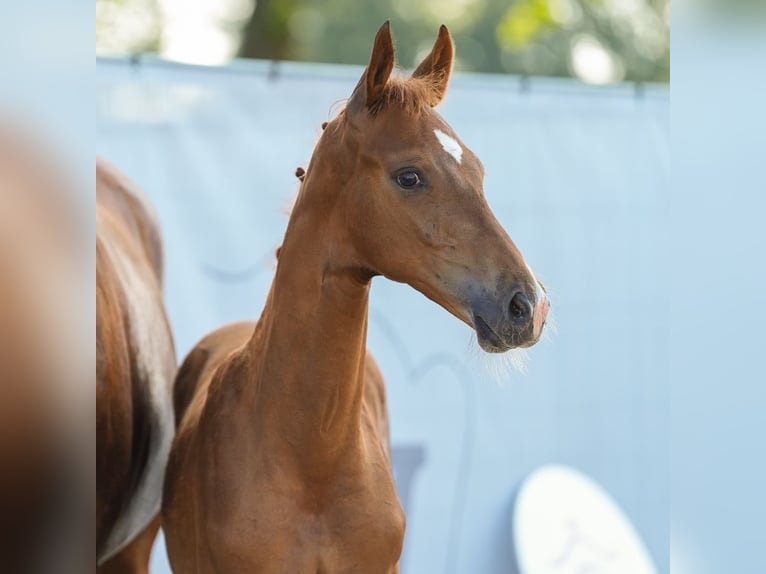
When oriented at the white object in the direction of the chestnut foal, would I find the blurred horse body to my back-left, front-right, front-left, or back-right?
front-right

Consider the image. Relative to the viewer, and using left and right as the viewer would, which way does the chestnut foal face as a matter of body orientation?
facing the viewer and to the right of the viewer

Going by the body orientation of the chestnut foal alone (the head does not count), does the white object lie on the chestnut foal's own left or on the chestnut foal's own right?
on the chestnut foal's own left

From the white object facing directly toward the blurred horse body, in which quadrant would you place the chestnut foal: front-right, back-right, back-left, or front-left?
front-left
